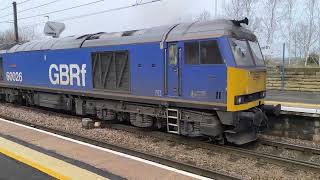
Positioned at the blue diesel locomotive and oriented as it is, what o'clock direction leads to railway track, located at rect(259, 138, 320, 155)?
The railway track is roughly at 11 o'clock from the blue diesel locomotive.

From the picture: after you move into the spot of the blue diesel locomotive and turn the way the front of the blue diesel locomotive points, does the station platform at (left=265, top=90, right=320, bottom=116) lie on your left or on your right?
on your left

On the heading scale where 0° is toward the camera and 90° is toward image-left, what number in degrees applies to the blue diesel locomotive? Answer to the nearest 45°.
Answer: approximately 315°

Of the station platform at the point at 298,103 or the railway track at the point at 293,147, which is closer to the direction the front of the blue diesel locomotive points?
the railway track
